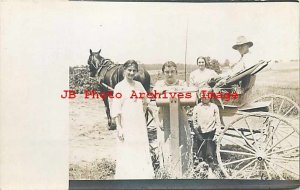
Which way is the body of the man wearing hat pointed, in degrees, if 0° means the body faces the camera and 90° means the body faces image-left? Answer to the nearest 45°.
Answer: approximately 45°
